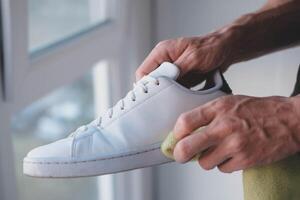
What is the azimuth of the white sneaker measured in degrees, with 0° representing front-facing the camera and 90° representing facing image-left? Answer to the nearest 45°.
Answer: approximately 90°
